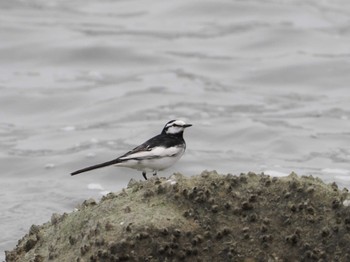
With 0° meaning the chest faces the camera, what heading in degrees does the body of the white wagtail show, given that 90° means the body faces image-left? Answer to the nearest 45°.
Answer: approximately 270°
